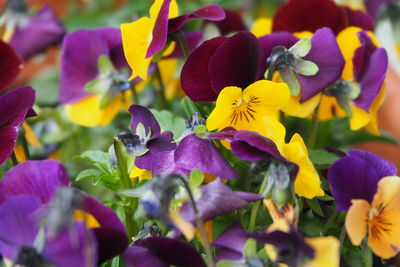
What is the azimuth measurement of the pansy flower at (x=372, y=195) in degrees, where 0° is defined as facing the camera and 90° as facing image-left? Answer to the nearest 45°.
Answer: approximately 0°
